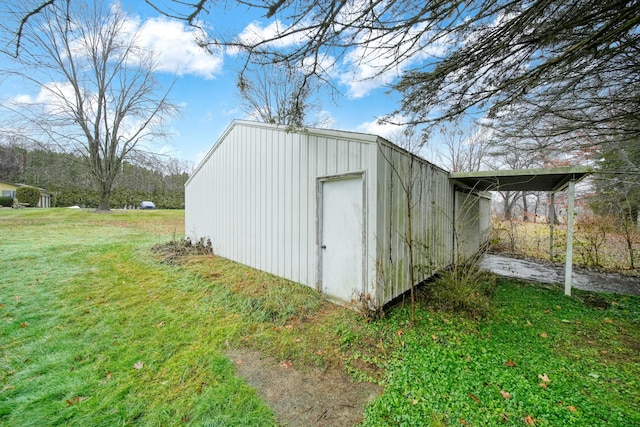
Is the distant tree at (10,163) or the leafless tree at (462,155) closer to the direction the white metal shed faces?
the distant tree

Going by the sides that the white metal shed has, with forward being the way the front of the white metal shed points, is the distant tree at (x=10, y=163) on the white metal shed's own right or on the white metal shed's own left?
on the white metal shed's own right

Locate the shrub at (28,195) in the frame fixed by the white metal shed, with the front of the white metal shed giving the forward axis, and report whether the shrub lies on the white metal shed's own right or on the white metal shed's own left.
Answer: on the white metal shed's own right

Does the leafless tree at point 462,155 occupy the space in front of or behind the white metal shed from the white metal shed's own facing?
behind

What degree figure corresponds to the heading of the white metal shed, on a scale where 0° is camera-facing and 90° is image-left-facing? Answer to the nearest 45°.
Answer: approximately 45°

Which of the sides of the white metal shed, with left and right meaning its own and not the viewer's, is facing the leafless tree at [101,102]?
right
